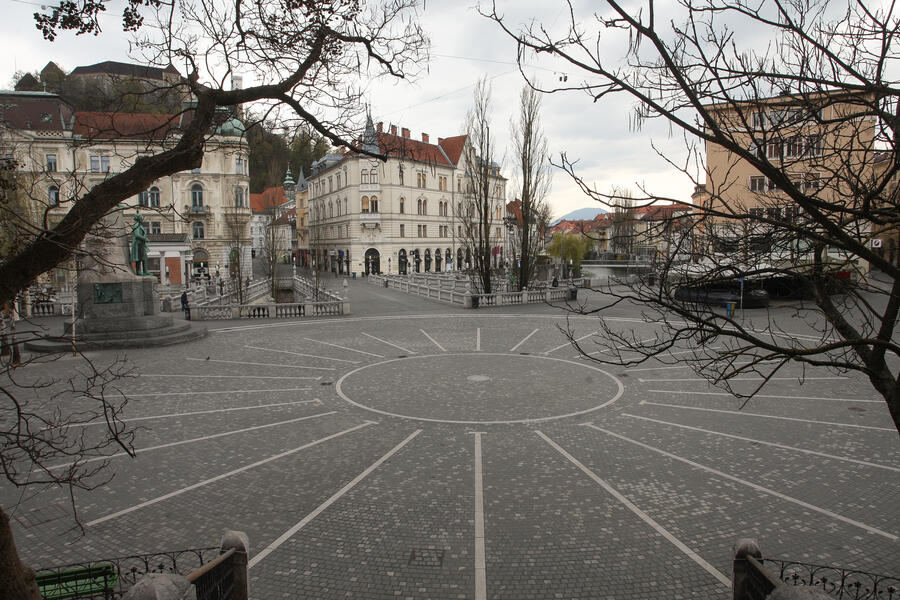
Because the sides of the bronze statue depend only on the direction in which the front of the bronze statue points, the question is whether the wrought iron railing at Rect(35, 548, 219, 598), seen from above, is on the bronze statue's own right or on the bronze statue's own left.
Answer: on the bronze statue's own right

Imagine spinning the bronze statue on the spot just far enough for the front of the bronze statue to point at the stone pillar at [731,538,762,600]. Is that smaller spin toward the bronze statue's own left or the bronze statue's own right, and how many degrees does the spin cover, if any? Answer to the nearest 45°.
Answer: approximately 90° to the bronze statue's own right

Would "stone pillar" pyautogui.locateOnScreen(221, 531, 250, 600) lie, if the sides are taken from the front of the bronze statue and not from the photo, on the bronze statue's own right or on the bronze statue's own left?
on the bronze statue's own right

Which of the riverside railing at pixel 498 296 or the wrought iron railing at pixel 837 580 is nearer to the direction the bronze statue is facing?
the riverside railing

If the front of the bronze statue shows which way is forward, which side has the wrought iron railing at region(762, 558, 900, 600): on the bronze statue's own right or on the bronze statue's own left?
on the bronze statue's own right

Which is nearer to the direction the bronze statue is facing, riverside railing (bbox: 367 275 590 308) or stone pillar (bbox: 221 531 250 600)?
the riverside railing

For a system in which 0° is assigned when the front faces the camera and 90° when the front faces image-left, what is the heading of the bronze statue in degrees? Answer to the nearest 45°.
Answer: approximately 270°

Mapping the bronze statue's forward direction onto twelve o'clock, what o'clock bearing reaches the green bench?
The green bench is roughly at 3 o'clock from the bronze statue.

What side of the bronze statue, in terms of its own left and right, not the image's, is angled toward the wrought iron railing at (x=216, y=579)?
right

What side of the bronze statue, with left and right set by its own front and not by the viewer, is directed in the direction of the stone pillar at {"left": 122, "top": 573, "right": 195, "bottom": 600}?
right
